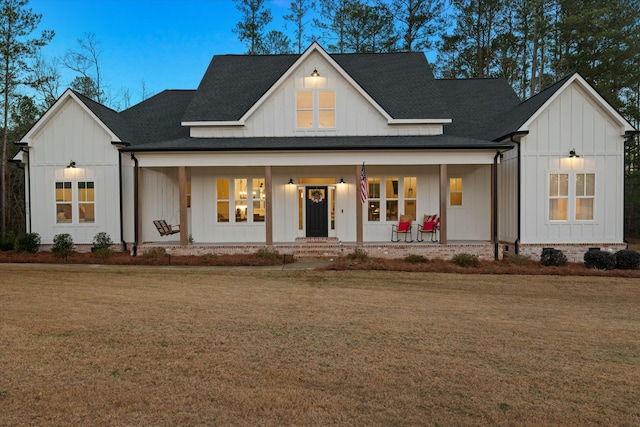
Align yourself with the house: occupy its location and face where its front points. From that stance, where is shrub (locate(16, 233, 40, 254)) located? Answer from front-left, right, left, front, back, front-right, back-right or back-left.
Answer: right

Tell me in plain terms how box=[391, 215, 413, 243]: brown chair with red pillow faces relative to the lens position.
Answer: facing the viewer and to the left of the viewer

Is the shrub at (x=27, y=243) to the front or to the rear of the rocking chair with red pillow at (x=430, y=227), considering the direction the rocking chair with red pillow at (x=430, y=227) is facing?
to the front

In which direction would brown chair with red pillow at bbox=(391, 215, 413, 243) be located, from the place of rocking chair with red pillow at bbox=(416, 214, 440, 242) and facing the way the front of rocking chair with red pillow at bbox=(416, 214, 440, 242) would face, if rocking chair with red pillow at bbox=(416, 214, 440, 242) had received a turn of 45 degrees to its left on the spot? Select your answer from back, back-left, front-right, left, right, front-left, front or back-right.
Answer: right

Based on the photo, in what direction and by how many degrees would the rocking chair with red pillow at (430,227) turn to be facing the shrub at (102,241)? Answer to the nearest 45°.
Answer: approximately 45° to its right

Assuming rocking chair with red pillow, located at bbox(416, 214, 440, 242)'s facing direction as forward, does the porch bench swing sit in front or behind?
in front

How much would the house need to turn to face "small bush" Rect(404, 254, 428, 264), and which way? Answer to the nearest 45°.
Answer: approximately 45° to its left

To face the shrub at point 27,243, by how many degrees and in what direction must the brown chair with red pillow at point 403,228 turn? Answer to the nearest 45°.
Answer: approximately 45° to its right

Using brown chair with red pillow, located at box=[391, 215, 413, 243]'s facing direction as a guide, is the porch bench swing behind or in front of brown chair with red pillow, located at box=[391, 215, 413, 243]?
in front

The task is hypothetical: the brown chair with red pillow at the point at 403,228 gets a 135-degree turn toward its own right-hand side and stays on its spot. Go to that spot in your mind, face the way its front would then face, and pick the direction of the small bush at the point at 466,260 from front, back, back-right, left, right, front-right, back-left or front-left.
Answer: back-right

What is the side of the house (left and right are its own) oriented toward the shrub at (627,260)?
left

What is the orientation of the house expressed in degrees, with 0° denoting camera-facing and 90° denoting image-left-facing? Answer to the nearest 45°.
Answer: approximately 0°
